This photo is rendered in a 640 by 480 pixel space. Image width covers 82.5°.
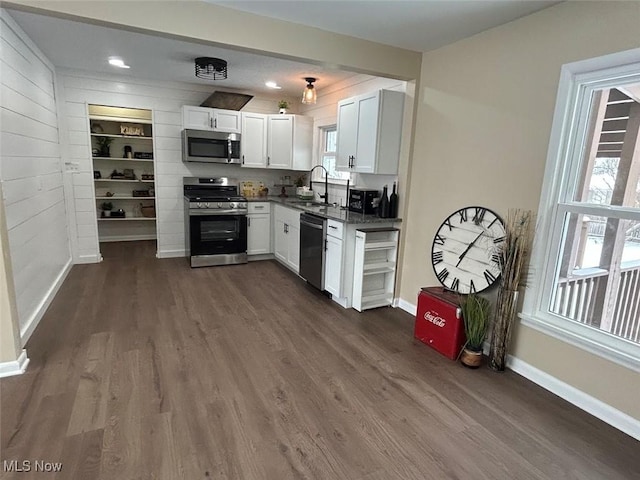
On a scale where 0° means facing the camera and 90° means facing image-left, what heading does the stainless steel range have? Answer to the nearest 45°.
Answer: approximately 0°

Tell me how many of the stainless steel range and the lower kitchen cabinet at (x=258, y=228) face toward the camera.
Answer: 2

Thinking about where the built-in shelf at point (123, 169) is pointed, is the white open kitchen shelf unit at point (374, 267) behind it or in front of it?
in front

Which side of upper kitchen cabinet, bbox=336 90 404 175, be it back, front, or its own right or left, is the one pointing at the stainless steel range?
right

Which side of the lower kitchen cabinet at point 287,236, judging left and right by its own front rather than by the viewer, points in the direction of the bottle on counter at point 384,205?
left

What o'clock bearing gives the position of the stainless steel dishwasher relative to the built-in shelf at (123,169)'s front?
The stainless steel dishwasher is roughly at 11 o'clock from the built-in shelf.

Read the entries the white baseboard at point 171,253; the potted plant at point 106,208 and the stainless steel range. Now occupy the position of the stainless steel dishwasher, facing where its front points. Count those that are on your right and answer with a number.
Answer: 3

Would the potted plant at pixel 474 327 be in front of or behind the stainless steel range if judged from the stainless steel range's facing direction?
in front

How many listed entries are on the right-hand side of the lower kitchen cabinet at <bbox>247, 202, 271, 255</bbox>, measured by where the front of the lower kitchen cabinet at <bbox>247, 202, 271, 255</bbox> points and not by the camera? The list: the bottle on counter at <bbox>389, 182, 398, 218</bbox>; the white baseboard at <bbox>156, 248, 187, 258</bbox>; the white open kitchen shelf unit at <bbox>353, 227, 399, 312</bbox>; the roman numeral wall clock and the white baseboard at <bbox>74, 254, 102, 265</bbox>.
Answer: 2

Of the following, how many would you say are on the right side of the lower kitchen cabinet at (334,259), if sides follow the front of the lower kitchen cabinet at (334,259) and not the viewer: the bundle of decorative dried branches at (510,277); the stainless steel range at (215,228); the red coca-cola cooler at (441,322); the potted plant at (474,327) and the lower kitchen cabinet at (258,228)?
2

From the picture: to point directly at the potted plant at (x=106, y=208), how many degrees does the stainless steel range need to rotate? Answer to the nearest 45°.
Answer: approximately 135° to its right

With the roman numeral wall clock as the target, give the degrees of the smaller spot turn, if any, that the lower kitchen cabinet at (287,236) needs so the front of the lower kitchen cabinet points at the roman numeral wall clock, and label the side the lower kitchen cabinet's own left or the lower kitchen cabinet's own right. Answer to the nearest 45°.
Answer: approximately 90° to the lower kitchen cabinet's own left

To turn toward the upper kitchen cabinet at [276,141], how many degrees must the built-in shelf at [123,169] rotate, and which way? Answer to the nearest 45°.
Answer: approximately 45° to its left

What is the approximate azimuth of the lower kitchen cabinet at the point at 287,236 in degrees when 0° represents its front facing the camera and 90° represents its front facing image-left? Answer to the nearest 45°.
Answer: approximately 45°

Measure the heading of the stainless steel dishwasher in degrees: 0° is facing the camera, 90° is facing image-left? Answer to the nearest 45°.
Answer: approximately 45°
